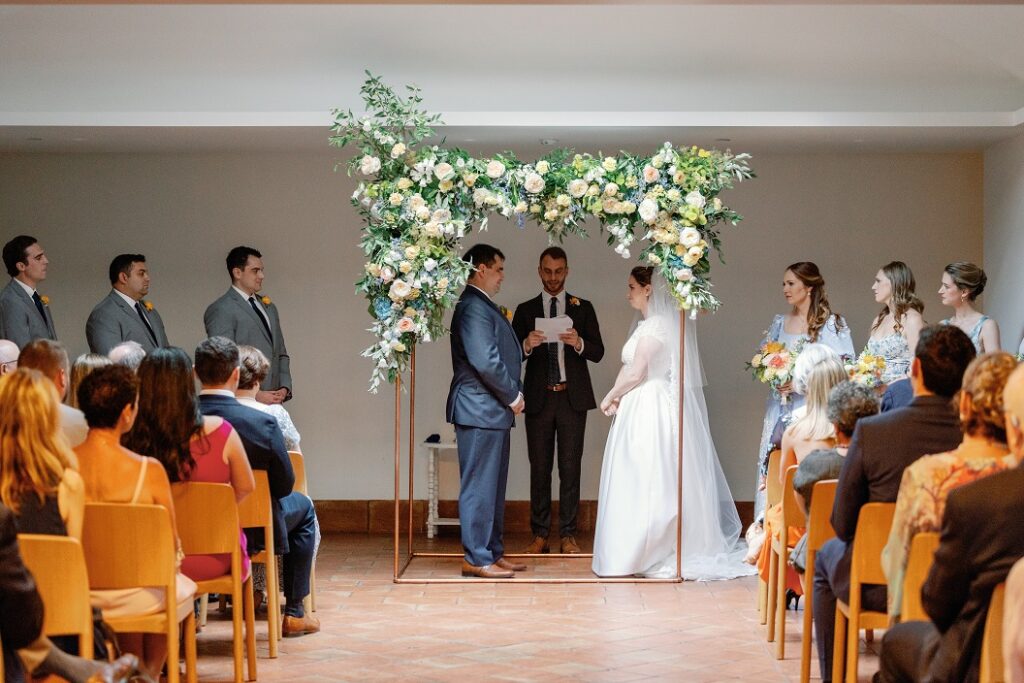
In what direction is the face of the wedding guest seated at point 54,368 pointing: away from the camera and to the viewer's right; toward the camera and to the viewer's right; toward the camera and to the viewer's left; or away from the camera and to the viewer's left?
away from the camera and to the viewer's right

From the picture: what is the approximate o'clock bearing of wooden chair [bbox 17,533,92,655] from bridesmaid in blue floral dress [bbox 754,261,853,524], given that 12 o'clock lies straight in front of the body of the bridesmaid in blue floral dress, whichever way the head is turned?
The wooden chair is roughly at 11 o'clock from the bridesmaid in blue floral dress.

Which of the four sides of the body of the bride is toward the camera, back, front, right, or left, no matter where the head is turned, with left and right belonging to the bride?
left

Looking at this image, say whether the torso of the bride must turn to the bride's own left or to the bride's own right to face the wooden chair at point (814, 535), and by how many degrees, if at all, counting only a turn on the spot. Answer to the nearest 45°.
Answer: approximately 90° to the bride's own left

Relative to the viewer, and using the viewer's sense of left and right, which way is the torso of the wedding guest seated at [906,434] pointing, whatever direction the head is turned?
facing away from the viewer and to the left of the viewer

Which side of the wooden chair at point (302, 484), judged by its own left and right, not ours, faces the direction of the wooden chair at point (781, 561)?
right

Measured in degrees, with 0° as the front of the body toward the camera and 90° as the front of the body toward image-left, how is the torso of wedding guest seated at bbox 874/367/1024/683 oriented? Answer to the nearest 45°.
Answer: approximately 135°

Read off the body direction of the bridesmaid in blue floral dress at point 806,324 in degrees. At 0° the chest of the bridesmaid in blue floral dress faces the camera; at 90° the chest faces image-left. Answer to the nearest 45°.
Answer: approximately 45°

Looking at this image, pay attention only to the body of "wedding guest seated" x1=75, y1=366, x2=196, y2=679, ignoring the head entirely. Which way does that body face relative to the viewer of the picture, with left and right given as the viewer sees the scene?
facing away from the viewer and to the right of the viewer

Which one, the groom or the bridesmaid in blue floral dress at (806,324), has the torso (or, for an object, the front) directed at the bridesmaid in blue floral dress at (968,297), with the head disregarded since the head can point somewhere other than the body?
the groom

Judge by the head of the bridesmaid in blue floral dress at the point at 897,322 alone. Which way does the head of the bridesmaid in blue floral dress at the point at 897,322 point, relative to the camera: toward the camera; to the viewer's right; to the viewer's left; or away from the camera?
to the viewer's left

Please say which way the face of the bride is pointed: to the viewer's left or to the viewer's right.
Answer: to the viewer's left

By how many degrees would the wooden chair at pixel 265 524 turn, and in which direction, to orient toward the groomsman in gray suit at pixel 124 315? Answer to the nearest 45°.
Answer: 0° — it already faces them

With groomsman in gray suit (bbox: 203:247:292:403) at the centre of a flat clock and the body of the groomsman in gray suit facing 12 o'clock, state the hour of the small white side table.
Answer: The small white side table is roughly at 10 o'clock from the groomsman in gray suit.

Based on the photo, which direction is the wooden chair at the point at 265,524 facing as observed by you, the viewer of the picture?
facing away from the viewer

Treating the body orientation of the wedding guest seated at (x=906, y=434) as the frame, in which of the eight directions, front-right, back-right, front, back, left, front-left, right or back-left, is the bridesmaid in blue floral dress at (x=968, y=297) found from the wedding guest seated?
front-right
